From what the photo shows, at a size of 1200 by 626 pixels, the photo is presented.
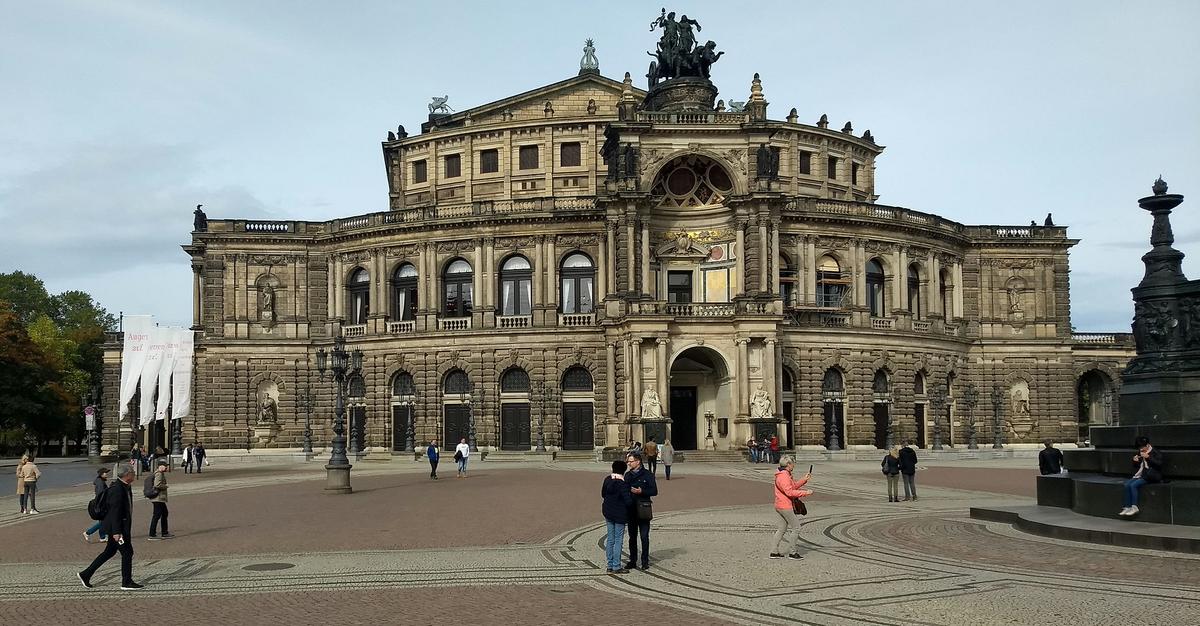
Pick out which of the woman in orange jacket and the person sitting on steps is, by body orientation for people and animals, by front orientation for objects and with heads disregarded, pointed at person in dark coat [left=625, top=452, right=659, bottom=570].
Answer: the person sitting on steps

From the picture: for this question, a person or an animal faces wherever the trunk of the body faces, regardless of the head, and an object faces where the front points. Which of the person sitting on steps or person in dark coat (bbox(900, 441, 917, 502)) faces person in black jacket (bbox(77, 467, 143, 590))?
the person sitting on steps

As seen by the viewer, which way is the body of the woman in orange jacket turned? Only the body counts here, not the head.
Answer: to the viewer's right

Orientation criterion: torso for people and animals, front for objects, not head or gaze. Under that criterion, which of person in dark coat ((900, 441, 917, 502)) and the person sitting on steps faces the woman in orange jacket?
the person sitting on steps

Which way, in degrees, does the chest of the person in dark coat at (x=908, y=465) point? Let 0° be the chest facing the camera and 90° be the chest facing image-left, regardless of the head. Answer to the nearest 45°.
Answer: approximately 180°

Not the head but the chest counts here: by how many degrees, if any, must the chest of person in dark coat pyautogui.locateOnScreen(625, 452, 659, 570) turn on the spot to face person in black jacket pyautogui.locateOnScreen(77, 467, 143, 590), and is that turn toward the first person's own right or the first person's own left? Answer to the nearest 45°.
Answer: approximately 45° to the first person's own right

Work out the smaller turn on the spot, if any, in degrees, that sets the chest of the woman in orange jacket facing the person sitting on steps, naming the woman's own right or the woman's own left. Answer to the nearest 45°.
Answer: approximately 45° to the woman's own left
